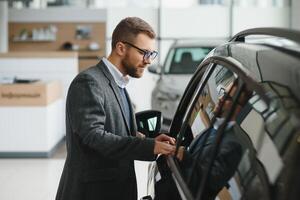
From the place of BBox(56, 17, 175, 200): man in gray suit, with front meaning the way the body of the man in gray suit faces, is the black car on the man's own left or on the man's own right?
on the man's own right

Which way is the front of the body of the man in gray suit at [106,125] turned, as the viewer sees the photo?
to the viewer's right

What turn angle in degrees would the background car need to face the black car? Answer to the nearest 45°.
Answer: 0° — it already faces it

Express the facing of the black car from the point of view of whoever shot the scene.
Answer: facing away from the viewer and to the left of the viewer

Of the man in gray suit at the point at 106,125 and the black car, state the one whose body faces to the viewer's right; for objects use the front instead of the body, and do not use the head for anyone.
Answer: the man in gray suit

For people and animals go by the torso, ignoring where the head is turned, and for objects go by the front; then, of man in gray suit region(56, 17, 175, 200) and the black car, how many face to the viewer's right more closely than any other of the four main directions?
1

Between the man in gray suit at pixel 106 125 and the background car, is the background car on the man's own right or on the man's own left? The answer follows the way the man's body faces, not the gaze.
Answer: on the man's own left

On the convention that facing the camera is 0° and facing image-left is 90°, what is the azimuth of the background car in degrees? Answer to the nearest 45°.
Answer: approximately 0°
